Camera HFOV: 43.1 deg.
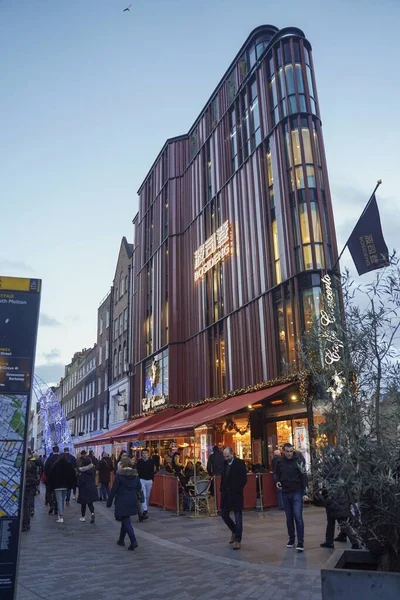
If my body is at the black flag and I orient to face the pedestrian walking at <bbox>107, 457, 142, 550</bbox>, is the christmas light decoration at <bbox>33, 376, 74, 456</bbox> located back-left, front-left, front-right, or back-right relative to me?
front-right

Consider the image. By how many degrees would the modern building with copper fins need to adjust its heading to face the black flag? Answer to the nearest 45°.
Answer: approximately 45° to its left

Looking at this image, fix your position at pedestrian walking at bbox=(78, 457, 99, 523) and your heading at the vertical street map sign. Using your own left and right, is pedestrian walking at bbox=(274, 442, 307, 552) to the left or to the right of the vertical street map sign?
left

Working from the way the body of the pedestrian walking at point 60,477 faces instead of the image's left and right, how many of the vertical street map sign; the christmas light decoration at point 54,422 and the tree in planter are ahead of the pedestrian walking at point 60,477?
1

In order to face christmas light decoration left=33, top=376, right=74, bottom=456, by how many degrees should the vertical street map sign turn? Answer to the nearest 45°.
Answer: approximately 180°

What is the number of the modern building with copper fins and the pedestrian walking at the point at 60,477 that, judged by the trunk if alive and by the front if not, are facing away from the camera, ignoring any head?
1

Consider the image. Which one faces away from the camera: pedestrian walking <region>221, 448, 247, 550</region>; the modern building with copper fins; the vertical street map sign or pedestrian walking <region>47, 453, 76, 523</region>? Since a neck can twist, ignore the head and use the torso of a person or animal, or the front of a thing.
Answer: pedestrian walking <region>47, 453, 76, 523</region>

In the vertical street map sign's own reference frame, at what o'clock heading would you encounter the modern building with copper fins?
The modern building with copper fins is roughly at 7 o'clock from the vertical street map sign.

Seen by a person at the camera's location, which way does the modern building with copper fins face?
facing the viewer and to the left of the viewer

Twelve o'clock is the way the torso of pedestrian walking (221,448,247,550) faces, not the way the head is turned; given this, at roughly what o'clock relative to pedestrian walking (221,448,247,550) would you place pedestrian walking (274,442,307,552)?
pedestrian walking (274,442,307,552) is roughly at 8 o'clock from pedestrian walking (221,448,247,550).

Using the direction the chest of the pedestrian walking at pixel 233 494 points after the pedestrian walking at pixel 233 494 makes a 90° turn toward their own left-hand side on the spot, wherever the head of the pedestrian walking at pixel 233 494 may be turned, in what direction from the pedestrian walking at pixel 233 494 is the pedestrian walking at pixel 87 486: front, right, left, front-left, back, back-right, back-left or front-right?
back

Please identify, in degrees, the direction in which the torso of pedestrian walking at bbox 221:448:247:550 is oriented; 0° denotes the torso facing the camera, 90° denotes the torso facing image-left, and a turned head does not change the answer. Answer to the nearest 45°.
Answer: approximately 45°

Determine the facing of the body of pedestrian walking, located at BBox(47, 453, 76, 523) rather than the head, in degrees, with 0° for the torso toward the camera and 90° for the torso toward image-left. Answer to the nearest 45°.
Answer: approximately 180°

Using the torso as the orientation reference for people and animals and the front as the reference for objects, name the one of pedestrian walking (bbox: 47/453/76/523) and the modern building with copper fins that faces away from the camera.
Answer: the pedestrian walking

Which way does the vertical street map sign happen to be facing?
toward the camera

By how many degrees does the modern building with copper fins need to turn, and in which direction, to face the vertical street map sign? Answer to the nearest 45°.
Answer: approximately 45° to its left
